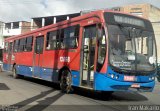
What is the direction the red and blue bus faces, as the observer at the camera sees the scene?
facing the viewer and to the right of the viewer
